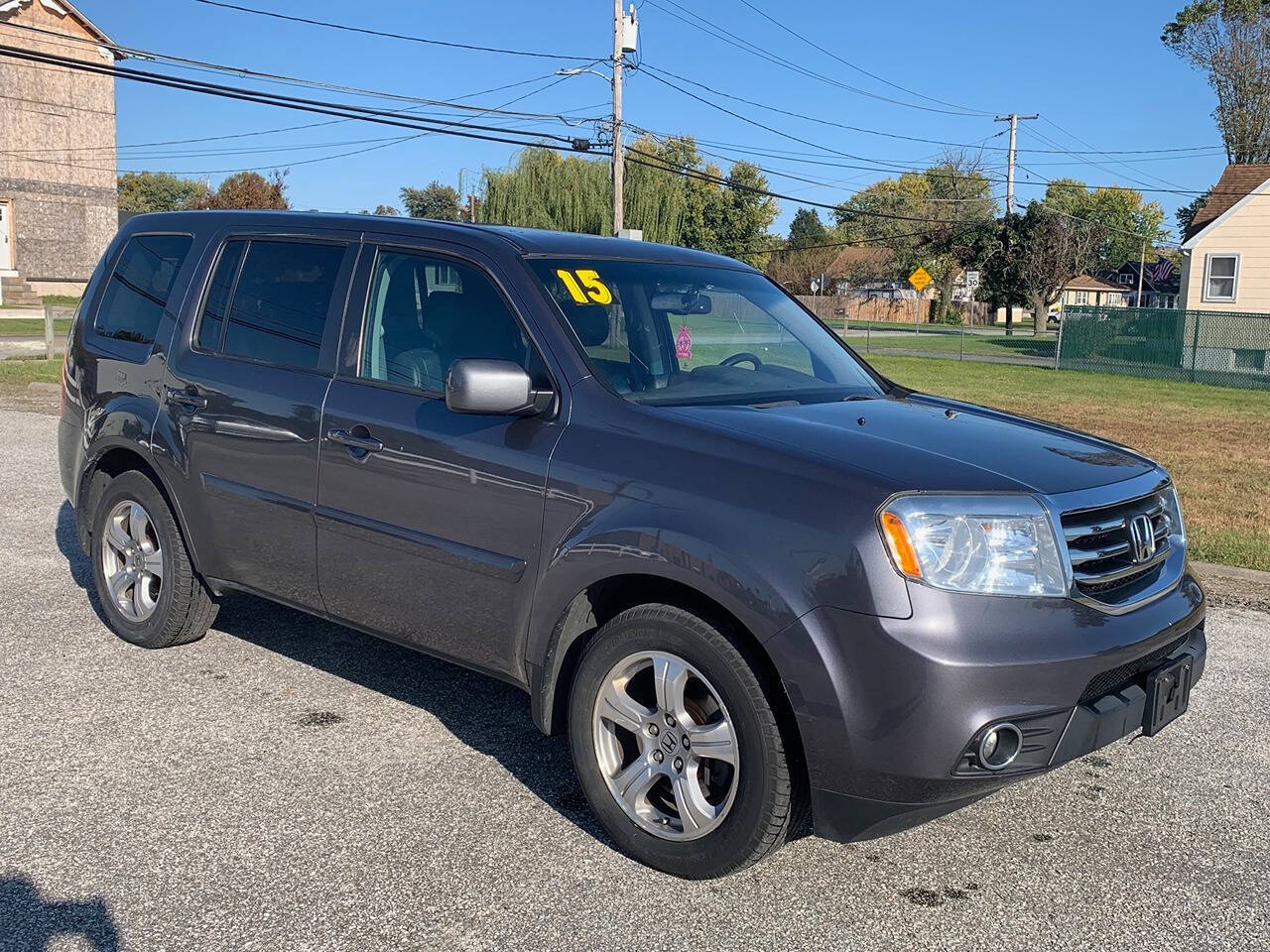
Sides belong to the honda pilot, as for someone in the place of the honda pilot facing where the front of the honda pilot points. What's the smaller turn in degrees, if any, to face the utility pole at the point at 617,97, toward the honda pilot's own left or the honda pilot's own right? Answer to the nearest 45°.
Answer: approximately 135° to the honda pilot's own left

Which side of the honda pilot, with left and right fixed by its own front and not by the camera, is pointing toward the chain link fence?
left

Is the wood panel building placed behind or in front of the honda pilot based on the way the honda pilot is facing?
behind

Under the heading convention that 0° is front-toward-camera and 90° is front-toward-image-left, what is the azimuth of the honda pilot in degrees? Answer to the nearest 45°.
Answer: approximately 315°
